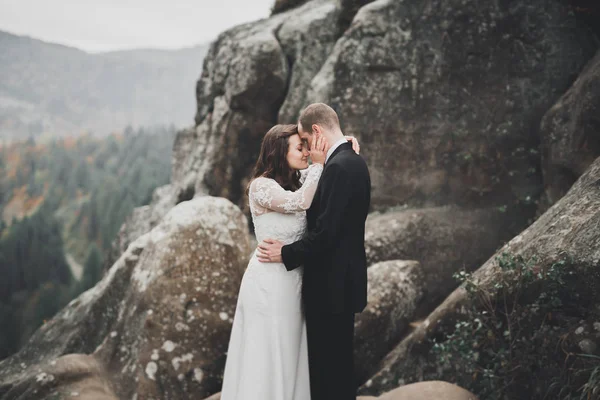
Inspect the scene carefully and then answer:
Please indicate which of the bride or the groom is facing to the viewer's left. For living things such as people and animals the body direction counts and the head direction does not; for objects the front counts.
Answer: the groom

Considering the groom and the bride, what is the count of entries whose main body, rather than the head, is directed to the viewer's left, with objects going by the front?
1

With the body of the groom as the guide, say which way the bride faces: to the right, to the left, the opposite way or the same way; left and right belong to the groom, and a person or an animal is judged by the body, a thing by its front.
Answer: the opposite way

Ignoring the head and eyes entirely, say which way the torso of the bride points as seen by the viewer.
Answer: to the viewer's right

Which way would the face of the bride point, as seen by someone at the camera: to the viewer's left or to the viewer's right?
to the viewer's right

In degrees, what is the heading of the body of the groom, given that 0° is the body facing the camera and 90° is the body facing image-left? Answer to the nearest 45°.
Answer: approximately 90°

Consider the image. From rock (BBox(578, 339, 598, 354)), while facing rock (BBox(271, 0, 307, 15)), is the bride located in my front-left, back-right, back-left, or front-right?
front-left

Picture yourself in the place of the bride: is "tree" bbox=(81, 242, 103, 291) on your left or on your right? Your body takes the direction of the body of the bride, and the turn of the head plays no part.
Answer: on your left

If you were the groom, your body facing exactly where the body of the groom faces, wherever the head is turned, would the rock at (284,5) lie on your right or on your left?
on your right

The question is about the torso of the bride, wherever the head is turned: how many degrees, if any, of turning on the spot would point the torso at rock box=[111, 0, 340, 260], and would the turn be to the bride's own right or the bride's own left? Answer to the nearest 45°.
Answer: approximately 90° to the bride's own left

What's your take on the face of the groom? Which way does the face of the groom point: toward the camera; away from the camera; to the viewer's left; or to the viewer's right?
to the viewer's left
